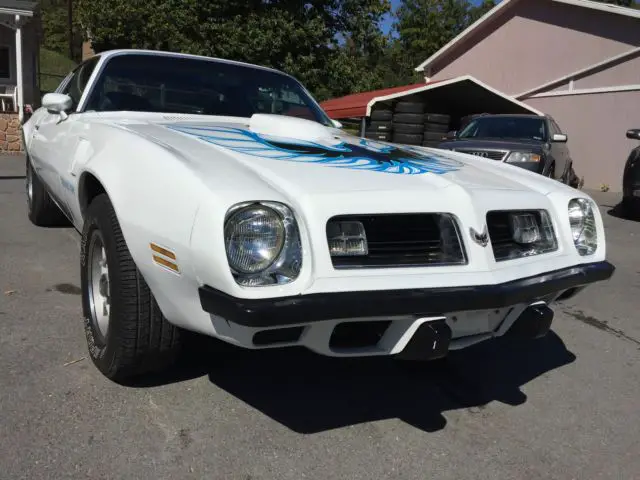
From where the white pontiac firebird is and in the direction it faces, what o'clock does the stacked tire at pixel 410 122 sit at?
The stacked tire is roughly at 8 o'clock from the white pontiac firebird.

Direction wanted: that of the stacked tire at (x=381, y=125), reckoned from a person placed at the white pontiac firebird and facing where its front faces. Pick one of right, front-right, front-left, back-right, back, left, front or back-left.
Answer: back-left

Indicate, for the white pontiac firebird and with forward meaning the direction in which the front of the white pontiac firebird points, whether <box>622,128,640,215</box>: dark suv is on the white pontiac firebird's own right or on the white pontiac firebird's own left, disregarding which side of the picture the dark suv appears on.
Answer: on the white pontiac firebird's own left

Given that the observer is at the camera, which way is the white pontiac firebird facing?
facing the viewer and to the right of the viewer

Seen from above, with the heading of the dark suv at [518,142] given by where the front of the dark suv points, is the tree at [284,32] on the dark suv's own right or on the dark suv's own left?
on the dark suv's own right

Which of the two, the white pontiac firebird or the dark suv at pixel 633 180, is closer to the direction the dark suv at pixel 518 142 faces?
the white pontiac firebird

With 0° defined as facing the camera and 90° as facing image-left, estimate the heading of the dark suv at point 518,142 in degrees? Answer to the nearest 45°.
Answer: approximately 45°

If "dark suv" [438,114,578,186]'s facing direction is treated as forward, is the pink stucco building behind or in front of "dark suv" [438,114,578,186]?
behind
